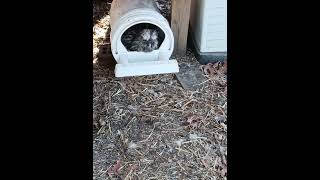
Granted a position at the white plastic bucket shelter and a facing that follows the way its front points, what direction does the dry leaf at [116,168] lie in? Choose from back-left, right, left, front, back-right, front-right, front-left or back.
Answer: front

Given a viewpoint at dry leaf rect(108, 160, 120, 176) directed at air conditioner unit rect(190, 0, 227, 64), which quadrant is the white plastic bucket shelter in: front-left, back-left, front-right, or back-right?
front-left

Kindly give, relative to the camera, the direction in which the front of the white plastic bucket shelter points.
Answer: facing the viewer

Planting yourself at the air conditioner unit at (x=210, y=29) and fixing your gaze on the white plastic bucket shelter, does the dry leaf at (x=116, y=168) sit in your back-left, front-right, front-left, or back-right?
front-left
